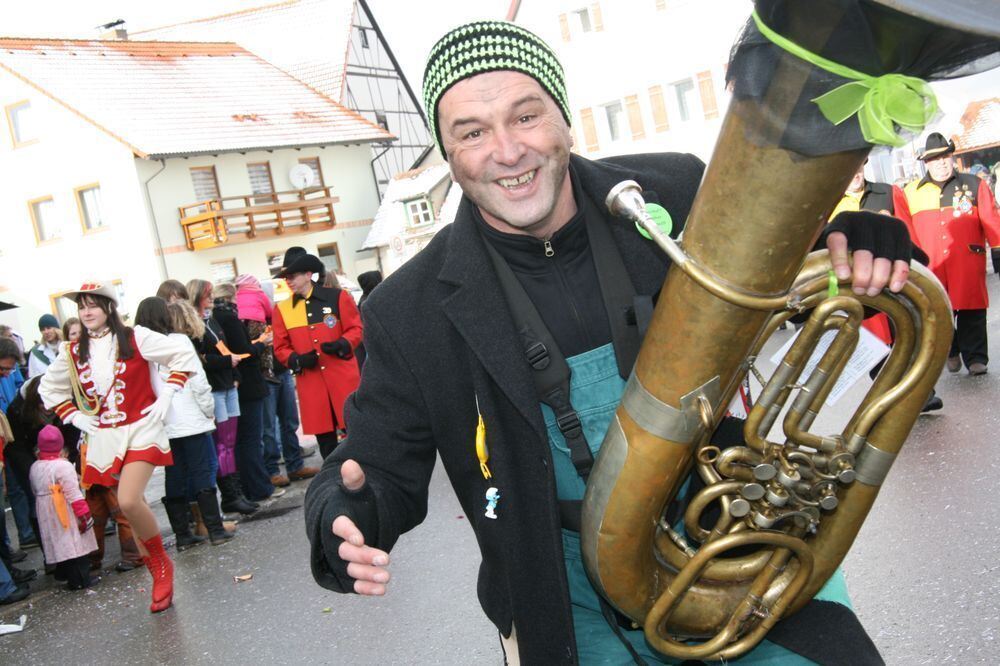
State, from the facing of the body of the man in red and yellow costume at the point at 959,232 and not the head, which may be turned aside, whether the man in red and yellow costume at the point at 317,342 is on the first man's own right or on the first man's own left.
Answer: on the first man's own right

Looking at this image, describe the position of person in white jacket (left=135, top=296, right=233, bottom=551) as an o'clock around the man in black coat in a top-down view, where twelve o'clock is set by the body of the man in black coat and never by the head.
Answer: The person in white jacket is roughly at 5 o'clock from the man in black coat.

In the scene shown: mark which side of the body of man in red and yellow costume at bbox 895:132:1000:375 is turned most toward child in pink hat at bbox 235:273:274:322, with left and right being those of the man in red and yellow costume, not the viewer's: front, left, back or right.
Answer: right

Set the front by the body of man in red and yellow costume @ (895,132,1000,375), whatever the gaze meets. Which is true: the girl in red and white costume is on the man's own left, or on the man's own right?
on the man's own right

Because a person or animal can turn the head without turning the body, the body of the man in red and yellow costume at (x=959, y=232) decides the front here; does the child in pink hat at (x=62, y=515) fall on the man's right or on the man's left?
on the man's right

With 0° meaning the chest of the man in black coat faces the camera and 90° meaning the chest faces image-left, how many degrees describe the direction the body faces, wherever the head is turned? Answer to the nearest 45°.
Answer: approximately 0°

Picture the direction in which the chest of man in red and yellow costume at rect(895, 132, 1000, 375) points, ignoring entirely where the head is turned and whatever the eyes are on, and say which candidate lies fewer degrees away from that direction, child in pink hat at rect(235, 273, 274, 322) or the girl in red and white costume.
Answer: the girl in red and white costume
